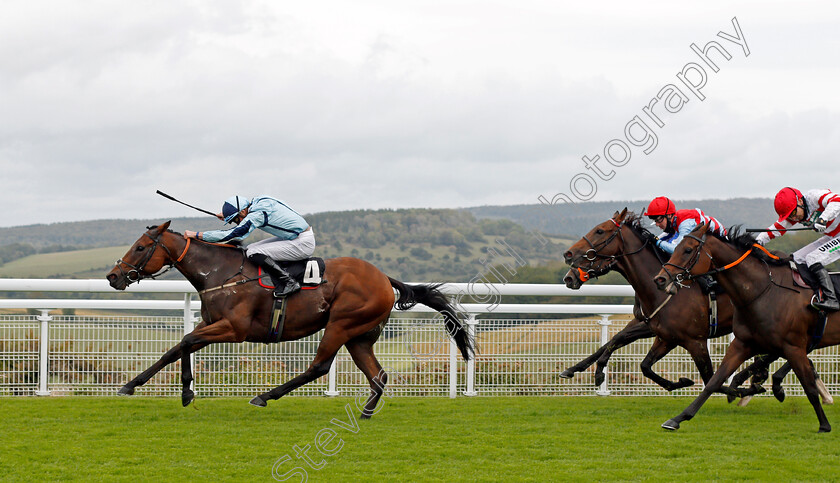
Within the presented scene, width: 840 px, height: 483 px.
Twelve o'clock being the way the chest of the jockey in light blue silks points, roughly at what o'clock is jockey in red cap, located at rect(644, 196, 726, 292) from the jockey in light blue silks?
The jockey in red cap is roughly at 6 o'clock from the jockey in light blue silks.

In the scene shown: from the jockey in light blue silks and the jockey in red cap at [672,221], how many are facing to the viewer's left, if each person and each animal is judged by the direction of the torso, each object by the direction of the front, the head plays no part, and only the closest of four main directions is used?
2

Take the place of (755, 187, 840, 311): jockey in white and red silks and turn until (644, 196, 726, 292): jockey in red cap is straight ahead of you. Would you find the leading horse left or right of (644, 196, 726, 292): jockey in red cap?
left

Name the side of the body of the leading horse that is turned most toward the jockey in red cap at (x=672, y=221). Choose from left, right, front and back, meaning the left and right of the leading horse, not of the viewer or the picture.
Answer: back

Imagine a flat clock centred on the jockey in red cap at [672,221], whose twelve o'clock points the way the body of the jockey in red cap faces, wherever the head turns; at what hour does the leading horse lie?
The leading horse is roughly at 11 o'clock from the jockey in red cap.

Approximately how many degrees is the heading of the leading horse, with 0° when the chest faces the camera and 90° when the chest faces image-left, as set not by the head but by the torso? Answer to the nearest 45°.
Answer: approximately 90°

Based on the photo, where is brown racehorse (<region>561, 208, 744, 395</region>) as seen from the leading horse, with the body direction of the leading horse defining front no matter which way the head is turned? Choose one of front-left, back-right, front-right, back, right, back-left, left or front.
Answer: back

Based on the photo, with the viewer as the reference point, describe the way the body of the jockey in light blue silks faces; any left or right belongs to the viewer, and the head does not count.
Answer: facing to the left of the viewer

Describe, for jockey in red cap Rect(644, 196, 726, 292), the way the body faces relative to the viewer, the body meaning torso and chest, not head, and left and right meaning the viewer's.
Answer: facing to the left of the viewer
